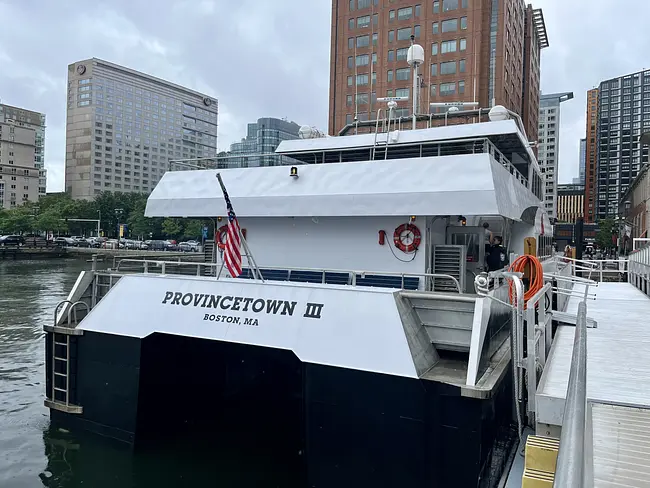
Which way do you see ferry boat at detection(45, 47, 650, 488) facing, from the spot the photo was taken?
facing away from the viewer and to the right of the viewer

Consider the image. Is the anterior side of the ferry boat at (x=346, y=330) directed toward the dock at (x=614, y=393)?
no
